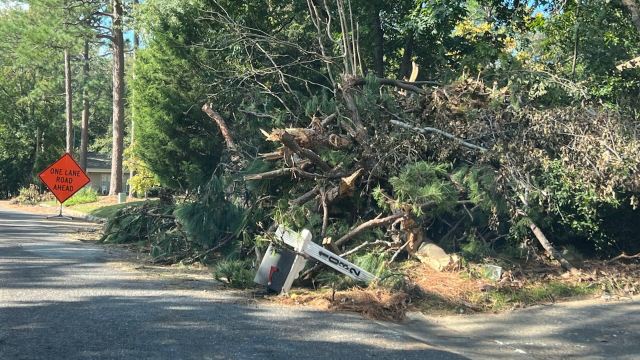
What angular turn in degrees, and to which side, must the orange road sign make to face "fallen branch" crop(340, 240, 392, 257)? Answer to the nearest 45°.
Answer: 0° — it already faces it

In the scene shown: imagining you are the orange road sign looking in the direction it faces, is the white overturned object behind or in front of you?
in front

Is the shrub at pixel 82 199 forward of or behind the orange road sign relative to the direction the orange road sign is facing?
behind

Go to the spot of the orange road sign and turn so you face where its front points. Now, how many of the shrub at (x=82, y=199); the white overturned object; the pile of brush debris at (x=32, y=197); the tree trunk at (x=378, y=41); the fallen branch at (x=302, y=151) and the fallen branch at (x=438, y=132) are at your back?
2

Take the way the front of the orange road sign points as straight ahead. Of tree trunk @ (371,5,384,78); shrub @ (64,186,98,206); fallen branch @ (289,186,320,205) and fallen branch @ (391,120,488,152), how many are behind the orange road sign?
1

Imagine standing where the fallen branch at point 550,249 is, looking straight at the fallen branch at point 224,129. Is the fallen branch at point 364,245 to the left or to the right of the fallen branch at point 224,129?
left

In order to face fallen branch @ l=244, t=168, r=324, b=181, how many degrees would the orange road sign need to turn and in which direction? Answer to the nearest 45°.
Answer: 0° — it already faces it

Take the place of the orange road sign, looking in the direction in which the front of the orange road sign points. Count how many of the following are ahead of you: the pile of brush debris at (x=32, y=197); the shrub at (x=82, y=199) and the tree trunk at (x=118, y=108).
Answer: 0

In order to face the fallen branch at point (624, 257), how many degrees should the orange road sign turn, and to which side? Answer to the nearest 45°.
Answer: approximately 45° to its left

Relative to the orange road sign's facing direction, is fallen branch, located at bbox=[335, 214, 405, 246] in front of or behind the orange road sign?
in front

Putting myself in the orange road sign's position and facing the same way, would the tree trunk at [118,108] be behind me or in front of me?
behind

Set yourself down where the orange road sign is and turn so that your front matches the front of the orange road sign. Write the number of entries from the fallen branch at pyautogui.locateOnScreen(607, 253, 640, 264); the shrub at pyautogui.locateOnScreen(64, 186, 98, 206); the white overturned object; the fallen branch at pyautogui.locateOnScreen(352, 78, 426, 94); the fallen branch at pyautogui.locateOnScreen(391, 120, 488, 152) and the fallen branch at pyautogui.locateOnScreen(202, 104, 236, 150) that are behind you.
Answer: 1

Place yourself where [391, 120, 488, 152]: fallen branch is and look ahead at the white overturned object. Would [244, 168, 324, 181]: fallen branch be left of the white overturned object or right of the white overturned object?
right

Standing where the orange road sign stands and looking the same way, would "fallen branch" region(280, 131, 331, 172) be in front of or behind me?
in front

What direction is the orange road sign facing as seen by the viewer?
toward the camera
